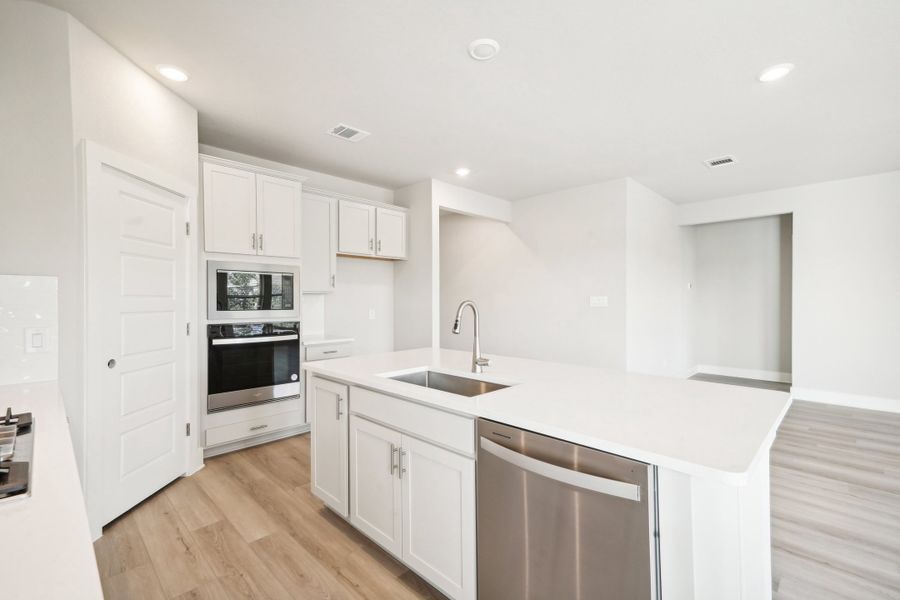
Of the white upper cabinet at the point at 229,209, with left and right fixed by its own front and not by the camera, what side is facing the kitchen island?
front

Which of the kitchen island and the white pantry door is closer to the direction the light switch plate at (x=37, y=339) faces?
the kitchen island

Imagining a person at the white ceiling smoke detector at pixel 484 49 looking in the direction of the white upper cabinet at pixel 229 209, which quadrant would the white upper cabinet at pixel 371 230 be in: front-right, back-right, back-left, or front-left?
front-right

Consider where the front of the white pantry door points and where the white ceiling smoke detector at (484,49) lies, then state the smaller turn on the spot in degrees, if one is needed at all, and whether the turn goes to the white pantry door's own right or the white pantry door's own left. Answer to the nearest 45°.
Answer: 0° — it already faces it

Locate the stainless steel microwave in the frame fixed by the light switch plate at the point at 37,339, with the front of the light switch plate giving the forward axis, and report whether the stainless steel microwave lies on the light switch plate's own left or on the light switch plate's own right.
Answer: on the light switch plate's own left

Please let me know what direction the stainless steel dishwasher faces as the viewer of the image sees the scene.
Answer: facing the viewer and to the left of the viewer

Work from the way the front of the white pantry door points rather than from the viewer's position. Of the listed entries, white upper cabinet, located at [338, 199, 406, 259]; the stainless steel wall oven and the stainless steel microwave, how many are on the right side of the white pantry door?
0

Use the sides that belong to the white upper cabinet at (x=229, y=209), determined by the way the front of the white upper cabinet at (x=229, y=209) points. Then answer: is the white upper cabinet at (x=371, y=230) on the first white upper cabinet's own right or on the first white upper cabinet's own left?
on the first white upper cabinet's own left
